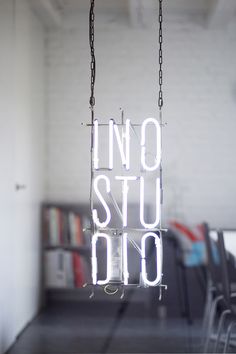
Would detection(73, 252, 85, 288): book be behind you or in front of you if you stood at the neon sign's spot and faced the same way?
behind

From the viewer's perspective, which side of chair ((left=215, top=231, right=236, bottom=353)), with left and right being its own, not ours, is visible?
right

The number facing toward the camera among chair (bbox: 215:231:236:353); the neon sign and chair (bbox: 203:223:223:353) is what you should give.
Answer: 1

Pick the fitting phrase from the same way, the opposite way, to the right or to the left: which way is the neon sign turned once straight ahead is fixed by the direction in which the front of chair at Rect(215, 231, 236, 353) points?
to the right

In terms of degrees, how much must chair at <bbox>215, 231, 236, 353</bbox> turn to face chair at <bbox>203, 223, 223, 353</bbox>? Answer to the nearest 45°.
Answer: approximately 90° to its left

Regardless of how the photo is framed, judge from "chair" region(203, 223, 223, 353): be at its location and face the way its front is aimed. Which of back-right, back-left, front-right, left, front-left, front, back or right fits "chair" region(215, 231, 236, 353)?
right

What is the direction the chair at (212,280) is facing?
to the viewer's right

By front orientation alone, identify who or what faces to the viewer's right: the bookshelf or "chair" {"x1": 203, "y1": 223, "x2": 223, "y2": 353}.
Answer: the chair
